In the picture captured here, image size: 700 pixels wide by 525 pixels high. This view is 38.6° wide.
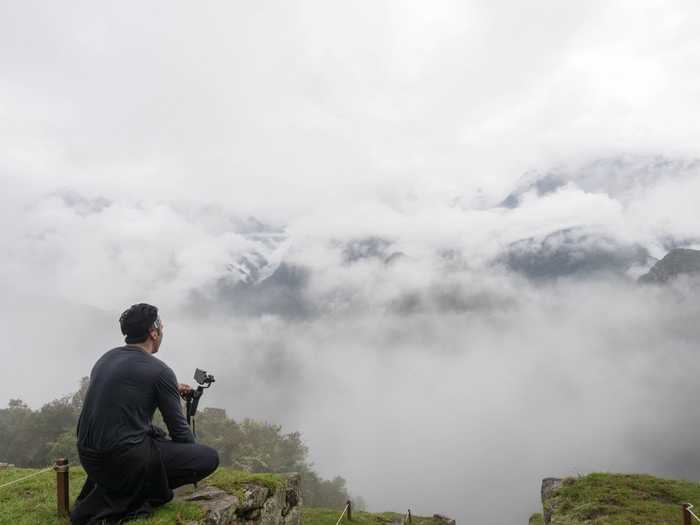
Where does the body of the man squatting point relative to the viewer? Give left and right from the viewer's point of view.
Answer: facing away from the viewer and to the right of the viewer

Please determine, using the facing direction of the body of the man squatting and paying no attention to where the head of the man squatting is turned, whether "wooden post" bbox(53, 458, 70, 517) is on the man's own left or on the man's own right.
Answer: on the man's own left

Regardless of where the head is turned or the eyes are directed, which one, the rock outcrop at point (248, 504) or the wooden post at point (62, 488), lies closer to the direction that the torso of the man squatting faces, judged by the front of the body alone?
the rock outcrop

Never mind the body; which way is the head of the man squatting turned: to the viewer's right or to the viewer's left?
to the viewer's right
